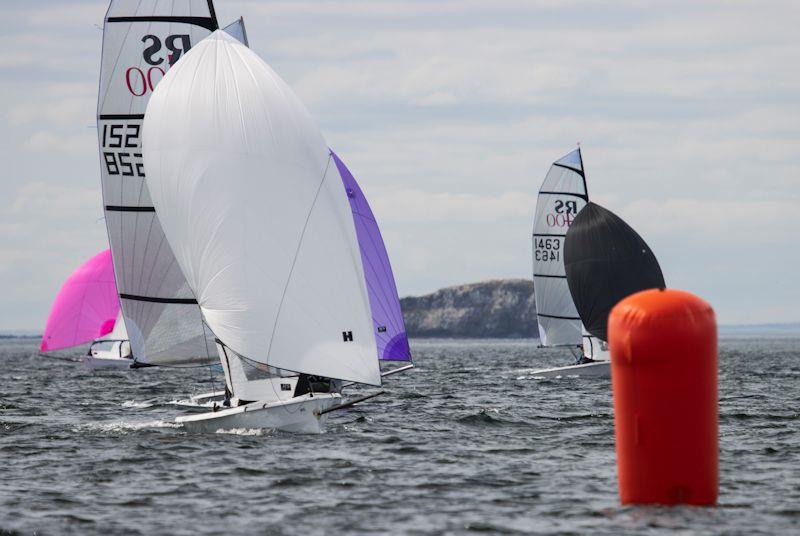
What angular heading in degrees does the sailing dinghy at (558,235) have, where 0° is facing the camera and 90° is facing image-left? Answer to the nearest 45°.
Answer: approximately 315°

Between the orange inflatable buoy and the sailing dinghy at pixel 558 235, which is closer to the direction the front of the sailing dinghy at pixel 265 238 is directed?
the orange inflatable buoy

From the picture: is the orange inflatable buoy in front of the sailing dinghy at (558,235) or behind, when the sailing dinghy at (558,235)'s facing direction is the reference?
in front
